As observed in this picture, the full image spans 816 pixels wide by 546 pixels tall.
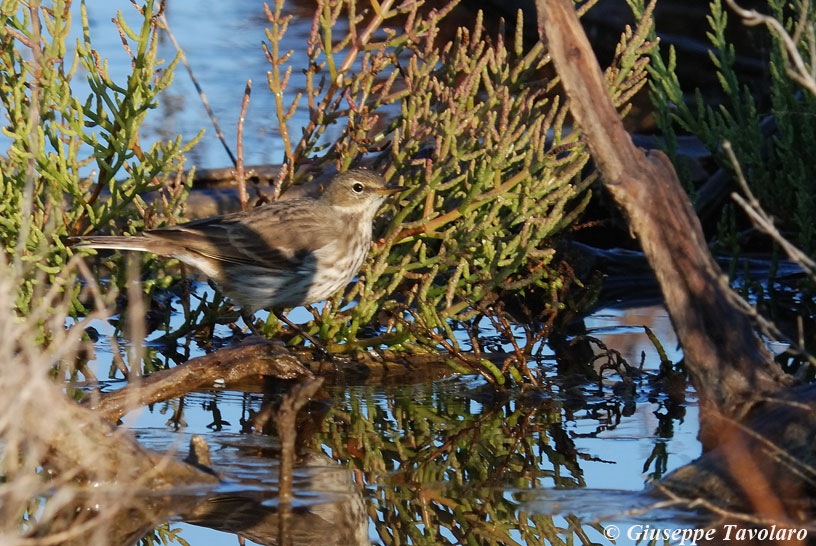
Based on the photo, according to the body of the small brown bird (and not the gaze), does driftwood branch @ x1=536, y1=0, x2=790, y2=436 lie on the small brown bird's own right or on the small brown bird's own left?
on the small brown bird's own right

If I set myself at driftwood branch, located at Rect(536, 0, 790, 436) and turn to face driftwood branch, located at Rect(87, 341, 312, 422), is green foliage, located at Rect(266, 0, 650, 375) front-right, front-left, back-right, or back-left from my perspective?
front-right

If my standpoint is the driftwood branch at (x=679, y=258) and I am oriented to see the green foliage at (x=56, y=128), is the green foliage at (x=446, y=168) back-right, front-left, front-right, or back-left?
front-right

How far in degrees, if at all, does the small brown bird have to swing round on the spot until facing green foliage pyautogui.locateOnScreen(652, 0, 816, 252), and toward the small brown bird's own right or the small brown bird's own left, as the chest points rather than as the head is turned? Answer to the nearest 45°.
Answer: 0° — it already faces it

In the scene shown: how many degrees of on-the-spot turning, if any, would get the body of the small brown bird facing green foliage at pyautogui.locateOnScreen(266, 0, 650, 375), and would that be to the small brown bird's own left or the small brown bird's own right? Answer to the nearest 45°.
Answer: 0° — it already faces it

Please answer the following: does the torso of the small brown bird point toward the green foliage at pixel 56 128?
no

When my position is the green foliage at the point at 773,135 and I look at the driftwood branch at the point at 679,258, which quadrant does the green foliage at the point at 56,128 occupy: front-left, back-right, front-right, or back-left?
front-right

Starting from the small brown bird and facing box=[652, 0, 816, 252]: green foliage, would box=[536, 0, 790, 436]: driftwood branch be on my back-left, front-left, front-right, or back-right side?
front-right

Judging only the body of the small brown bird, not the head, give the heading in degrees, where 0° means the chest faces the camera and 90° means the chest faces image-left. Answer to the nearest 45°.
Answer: approximately 270°
